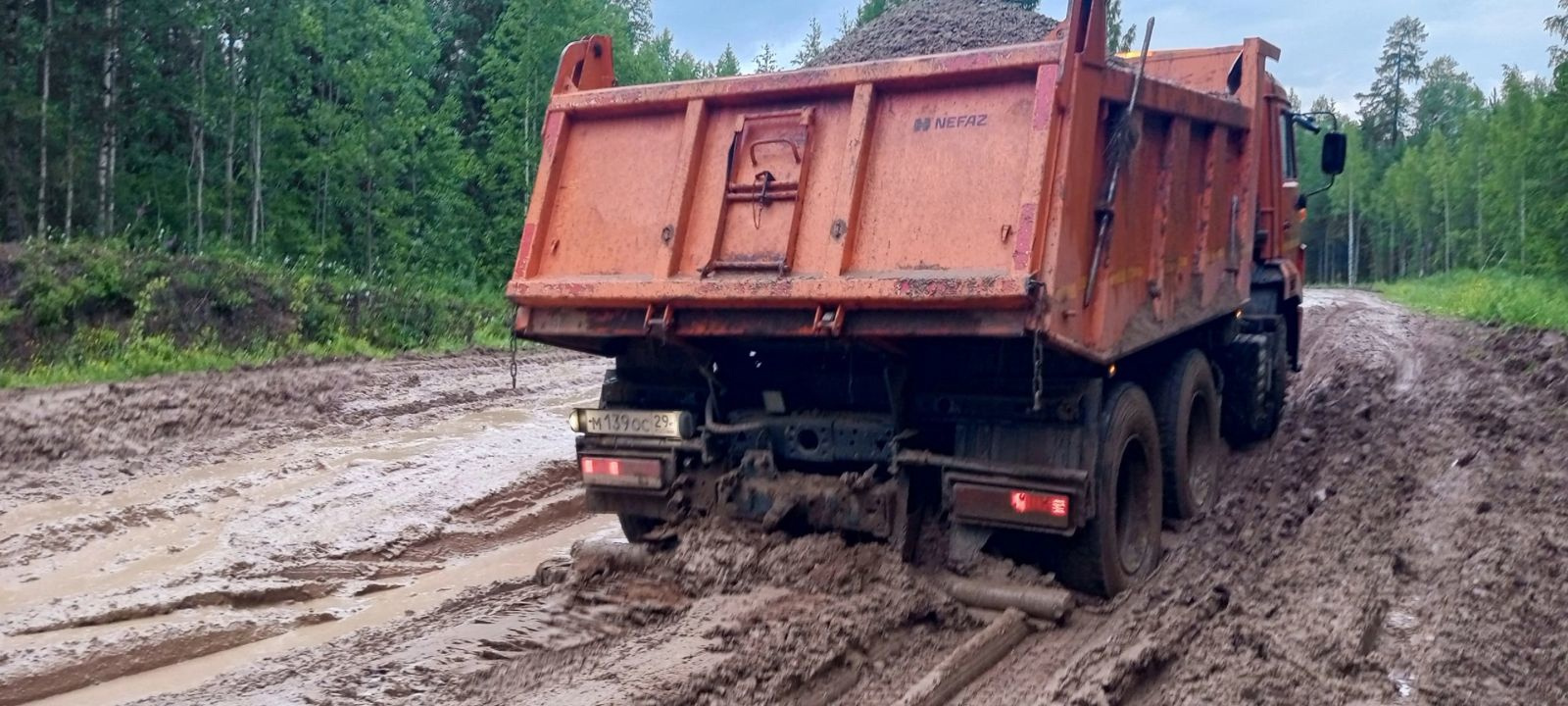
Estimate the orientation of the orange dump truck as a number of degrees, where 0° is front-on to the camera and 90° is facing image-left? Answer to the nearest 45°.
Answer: approximately 225°
